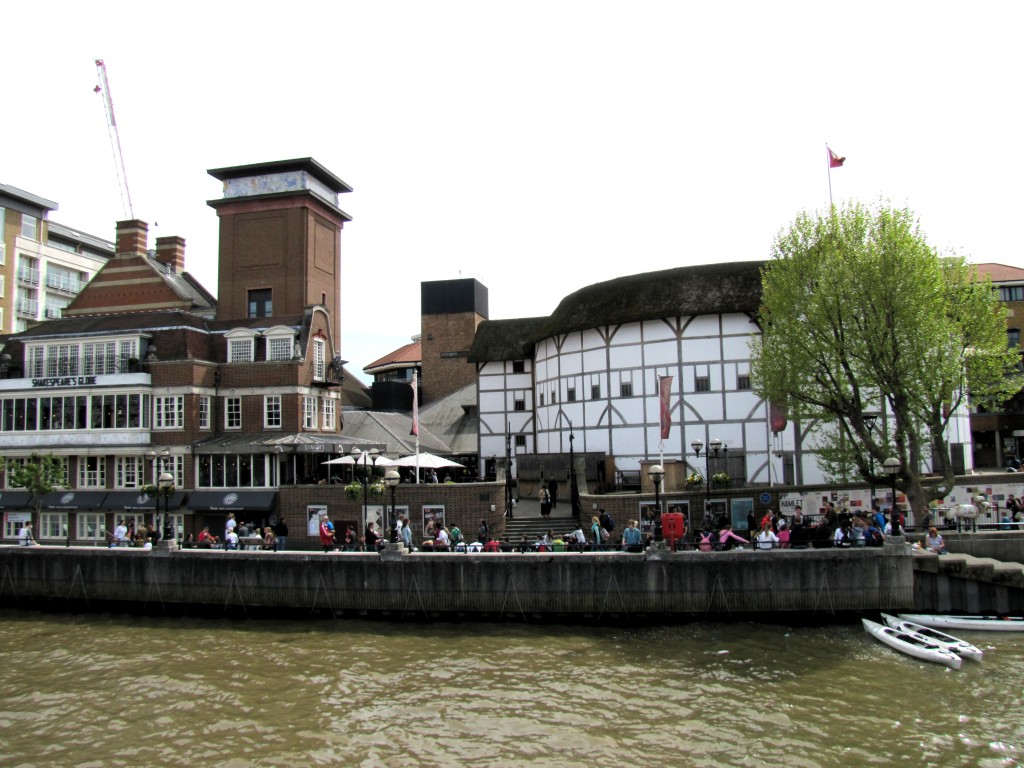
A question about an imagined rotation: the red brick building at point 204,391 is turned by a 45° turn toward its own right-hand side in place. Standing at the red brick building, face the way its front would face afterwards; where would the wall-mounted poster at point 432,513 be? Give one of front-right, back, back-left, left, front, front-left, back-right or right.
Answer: left

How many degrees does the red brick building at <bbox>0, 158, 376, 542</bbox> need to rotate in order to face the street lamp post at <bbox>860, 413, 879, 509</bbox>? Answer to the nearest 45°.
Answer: approximately 45° to its left

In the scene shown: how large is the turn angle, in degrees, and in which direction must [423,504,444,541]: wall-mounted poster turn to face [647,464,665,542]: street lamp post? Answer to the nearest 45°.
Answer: approximately 45° to its left

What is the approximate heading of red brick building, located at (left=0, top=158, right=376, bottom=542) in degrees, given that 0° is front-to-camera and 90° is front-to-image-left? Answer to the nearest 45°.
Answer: approximately 0°

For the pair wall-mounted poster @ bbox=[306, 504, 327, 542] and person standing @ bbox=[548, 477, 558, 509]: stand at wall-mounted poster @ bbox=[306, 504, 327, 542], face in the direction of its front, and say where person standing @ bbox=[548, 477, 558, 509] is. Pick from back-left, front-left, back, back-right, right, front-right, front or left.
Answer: left

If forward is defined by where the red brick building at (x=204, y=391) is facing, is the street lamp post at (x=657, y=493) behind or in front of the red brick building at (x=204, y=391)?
in front

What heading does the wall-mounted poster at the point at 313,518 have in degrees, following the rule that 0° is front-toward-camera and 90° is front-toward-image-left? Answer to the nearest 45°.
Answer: approximately 0°

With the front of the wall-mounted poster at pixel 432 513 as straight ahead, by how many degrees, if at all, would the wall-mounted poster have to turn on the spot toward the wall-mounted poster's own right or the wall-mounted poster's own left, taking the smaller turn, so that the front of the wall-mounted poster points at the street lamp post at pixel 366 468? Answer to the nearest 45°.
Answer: approximately 90° to the wall-mounted poster's own right

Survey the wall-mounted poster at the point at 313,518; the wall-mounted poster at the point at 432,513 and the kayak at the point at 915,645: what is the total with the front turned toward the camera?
2
